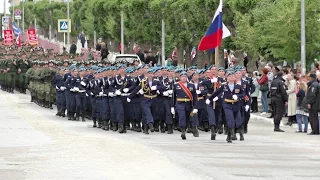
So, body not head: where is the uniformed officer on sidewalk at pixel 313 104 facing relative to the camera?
to the viewer's left

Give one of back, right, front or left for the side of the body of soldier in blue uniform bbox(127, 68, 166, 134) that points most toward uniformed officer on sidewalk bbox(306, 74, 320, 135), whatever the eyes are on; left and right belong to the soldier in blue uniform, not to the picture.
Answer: left

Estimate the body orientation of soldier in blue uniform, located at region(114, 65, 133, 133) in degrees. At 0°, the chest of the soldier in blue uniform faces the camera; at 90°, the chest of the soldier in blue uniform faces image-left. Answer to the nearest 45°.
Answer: approximately 0°

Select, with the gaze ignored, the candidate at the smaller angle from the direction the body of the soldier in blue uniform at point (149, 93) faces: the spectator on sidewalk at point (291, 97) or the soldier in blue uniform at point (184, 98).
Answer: the soldier in blue uniform

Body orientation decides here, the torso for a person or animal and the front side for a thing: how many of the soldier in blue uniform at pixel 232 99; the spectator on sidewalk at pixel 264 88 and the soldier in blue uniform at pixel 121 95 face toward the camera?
2

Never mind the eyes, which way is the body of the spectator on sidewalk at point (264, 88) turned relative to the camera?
to the viewer's left

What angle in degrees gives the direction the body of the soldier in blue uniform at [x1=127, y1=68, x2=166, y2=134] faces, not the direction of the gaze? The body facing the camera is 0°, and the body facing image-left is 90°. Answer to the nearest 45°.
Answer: approximately 0°
